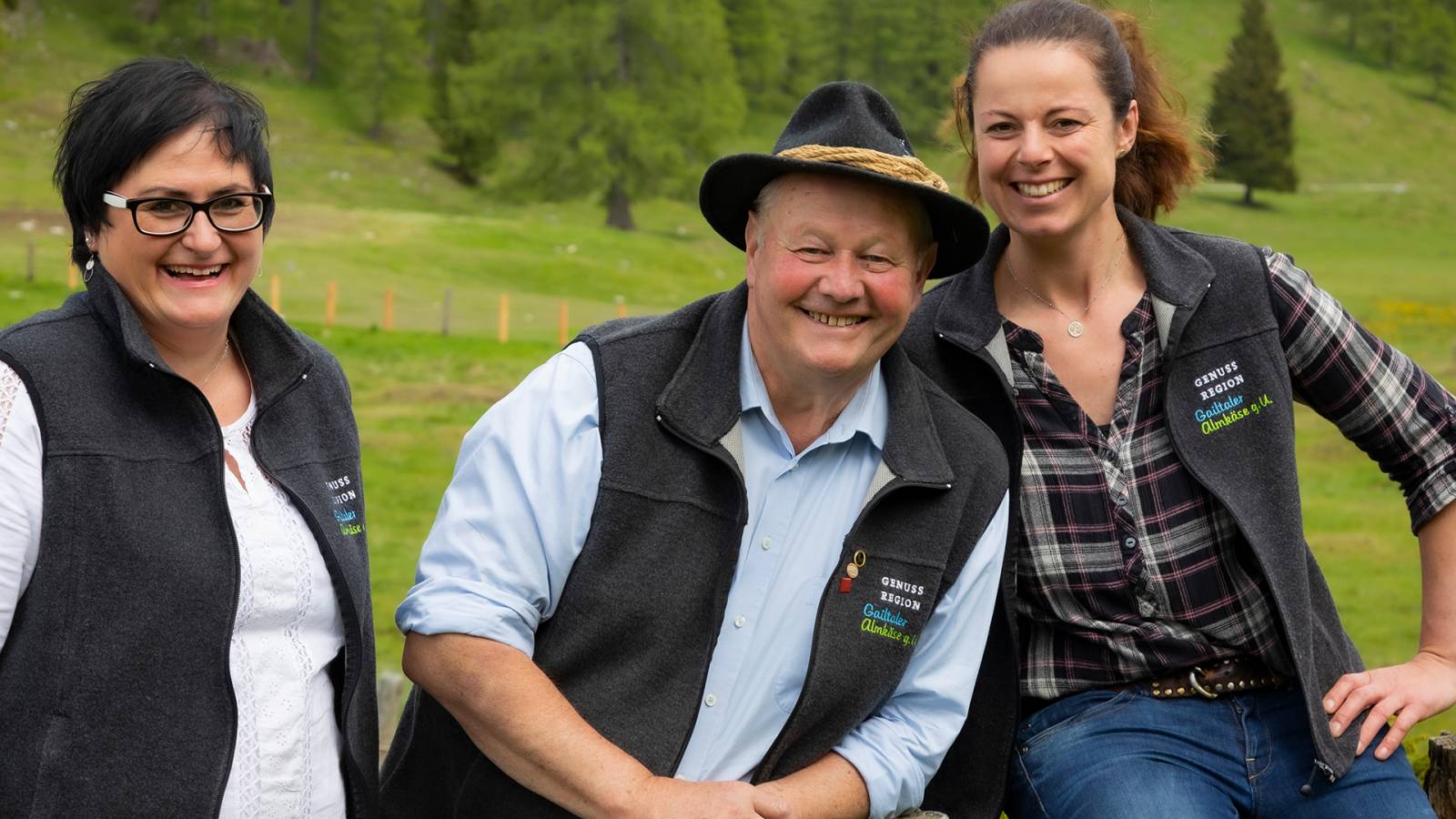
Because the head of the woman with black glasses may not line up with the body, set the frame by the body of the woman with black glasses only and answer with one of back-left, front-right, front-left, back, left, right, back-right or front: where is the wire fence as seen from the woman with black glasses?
back-left

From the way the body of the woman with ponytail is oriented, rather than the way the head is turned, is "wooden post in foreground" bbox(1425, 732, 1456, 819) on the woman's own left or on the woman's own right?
on the woman's own left

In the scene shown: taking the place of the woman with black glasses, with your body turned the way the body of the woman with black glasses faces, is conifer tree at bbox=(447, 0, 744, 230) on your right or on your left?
on your left

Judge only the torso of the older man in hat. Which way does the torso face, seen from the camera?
toward the camera

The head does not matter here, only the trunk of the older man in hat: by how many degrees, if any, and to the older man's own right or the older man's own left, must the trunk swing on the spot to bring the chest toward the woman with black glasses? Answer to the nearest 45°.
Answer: approximately 90° to the older man's own right

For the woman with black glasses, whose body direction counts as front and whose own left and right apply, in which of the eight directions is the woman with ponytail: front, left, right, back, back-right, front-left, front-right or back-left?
front-left

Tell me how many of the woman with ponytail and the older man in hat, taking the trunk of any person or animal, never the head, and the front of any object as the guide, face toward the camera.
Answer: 2

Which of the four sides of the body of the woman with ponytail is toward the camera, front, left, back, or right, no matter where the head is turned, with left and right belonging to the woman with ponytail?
front

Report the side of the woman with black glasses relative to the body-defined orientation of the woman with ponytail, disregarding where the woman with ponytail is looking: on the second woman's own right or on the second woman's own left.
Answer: on the second woman's own right

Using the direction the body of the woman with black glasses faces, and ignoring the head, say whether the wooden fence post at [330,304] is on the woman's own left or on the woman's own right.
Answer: on the woman's own left

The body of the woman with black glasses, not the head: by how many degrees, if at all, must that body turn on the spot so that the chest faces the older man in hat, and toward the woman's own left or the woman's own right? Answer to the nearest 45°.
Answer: approximately 45° to the woman's own left

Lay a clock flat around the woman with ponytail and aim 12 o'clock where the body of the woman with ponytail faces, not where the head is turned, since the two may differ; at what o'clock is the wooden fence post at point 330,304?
The wooden fence post is roughly at 5 o'clock from the woman with ponytail.
